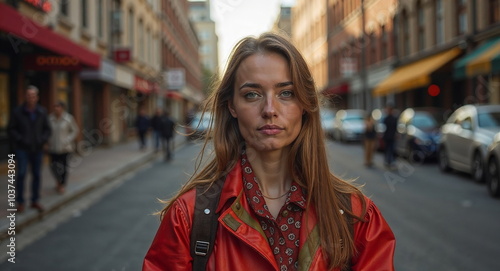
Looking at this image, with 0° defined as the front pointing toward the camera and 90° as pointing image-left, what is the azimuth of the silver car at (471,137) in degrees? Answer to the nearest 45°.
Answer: approximately 315°

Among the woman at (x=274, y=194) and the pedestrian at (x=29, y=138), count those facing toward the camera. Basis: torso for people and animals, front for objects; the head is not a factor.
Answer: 2

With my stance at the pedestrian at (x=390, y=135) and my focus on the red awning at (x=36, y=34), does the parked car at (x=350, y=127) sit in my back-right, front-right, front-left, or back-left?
back-right

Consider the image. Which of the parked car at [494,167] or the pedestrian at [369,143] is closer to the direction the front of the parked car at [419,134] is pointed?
the parked car

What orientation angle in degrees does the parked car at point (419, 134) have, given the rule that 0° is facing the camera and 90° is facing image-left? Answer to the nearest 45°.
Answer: approximately 315°

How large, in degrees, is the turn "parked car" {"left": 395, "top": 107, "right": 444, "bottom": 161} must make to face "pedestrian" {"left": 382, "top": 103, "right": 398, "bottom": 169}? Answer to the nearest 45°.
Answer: approximately 90° to its right

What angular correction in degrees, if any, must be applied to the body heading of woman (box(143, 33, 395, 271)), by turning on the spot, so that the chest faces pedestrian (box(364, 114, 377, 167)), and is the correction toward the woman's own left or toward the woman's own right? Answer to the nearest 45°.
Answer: approximately 180°

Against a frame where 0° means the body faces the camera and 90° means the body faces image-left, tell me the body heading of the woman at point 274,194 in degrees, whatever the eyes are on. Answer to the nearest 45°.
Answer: approximately 0°

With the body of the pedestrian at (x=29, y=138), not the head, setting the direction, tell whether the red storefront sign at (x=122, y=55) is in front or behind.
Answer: behind

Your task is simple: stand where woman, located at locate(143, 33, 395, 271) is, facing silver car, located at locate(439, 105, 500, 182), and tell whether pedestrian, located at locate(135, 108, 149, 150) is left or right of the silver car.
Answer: left

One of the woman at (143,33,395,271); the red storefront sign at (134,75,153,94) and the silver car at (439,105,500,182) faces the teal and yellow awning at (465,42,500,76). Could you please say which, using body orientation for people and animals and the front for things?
the red storefront sign
